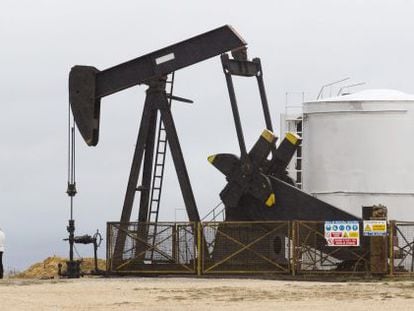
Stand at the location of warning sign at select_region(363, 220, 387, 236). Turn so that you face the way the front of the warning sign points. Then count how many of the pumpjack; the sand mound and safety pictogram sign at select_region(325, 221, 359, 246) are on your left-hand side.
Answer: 0

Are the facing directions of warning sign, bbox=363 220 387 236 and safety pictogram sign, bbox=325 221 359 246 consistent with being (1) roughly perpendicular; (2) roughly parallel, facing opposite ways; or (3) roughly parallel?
roughly parallel

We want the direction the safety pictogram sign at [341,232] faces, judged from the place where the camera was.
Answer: facing the viewer

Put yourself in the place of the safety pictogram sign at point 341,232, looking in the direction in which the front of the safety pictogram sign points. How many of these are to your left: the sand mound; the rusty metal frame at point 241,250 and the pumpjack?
0

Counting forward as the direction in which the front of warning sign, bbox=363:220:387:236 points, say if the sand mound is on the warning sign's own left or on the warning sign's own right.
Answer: on the warning sign's own right

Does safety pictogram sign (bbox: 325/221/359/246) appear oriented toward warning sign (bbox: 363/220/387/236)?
no

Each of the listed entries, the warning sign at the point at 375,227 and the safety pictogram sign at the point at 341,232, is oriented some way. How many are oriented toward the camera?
2

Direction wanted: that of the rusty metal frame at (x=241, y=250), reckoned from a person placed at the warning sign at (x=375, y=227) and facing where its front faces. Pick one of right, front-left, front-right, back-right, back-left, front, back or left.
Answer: right

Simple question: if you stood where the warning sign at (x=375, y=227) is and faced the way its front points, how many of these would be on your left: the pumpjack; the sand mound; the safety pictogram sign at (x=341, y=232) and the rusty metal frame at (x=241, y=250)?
0

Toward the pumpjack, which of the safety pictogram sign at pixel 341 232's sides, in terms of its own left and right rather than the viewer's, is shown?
right

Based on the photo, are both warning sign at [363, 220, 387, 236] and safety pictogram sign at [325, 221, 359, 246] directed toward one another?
no

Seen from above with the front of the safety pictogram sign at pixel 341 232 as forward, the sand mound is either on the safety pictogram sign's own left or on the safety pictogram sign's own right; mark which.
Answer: on the safety pictogram sign's own right

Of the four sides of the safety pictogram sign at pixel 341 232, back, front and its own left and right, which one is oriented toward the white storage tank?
back
